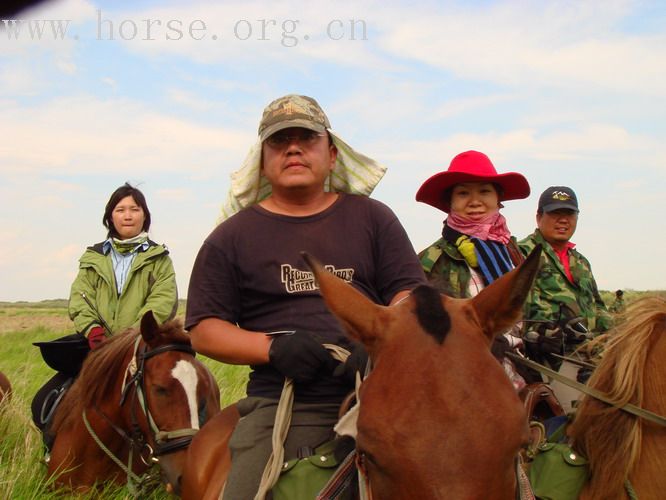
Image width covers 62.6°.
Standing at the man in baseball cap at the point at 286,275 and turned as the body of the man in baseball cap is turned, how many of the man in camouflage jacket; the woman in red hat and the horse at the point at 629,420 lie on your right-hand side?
0

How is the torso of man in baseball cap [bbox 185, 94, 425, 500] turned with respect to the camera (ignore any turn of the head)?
toward the camera

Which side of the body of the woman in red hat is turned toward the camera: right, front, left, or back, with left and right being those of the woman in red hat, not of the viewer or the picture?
front

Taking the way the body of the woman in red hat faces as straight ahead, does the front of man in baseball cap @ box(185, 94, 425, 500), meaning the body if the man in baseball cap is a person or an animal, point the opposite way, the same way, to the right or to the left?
the same way

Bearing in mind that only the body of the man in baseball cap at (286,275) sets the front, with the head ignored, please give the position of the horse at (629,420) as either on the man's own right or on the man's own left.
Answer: on the man's own left

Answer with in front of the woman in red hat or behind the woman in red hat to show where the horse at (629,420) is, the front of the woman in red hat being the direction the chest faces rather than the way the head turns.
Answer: in front

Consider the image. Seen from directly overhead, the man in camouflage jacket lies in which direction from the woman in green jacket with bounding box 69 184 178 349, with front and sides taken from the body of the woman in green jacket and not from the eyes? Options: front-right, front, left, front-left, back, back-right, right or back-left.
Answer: front-left

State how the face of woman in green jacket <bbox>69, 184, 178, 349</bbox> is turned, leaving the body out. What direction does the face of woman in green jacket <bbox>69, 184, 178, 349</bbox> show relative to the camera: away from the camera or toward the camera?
toward the camera

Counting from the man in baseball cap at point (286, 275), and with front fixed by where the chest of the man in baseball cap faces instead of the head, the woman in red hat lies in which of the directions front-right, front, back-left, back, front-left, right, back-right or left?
back-left

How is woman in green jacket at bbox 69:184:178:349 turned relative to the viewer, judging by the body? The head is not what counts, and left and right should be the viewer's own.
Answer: facing the viewer

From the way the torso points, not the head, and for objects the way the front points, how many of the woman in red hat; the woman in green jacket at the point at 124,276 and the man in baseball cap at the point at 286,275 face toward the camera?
3

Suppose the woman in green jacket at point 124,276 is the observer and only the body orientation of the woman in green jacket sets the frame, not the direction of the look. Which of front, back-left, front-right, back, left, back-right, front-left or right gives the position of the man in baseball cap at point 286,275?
front

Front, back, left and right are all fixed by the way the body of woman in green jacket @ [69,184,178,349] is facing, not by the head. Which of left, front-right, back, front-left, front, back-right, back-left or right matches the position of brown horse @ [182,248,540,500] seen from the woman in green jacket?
front

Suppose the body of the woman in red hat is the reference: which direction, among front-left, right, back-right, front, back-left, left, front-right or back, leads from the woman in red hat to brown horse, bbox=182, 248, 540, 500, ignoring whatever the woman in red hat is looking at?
front
